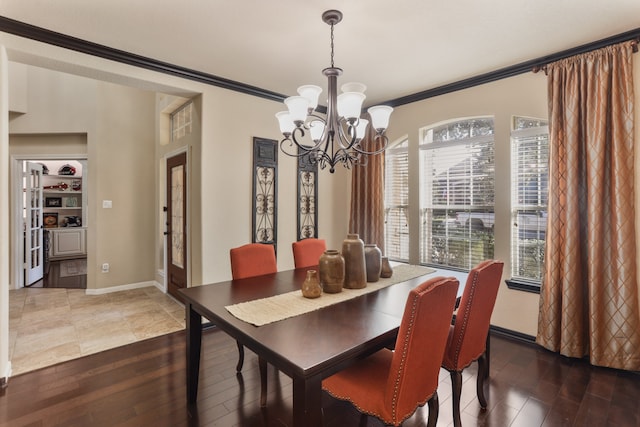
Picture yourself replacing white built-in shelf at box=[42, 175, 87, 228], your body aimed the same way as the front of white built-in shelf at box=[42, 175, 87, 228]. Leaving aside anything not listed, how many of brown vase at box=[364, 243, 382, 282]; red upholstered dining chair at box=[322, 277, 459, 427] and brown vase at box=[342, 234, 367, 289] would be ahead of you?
3

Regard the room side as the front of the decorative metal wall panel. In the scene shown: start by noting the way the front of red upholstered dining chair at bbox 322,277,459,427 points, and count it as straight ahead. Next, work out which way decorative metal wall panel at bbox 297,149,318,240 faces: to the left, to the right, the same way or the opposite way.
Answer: the opposite way

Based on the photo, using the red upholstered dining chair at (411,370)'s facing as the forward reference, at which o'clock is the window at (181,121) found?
The window is roughly at 12 o'clock from the red upholstered dining chair.

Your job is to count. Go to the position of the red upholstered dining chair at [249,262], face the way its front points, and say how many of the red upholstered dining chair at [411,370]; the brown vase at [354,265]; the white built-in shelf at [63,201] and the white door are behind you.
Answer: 2

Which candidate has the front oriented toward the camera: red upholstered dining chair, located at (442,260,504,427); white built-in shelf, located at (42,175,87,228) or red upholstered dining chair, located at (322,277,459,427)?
the white built-in shelf

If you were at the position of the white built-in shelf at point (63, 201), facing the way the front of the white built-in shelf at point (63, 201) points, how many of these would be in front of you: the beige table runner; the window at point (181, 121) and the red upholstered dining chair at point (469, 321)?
3

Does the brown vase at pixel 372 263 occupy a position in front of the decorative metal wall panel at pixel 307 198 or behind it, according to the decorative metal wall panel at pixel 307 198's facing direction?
in front

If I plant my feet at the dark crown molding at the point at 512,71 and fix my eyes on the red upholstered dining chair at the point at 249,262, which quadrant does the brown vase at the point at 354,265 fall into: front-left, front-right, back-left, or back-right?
front-left

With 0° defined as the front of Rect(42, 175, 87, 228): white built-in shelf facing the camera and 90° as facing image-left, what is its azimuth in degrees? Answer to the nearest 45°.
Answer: approximately 0°

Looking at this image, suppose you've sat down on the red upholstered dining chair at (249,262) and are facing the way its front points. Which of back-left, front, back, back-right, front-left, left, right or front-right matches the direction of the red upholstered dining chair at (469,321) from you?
front

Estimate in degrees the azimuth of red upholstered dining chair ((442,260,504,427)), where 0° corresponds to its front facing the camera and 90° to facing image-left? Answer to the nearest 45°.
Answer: approximately 135°

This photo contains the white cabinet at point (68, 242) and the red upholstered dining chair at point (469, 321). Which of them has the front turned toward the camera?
the white cabinet

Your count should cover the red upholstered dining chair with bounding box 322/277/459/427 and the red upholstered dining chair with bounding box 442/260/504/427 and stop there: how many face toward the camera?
0

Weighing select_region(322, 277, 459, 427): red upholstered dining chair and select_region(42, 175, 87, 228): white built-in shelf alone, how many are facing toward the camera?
1

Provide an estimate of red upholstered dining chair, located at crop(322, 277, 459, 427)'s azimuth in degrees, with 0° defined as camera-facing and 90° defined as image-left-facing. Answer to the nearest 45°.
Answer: approximately 135°

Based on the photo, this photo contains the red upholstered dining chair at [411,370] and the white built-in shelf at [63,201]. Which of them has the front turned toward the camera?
the white built-in shelf

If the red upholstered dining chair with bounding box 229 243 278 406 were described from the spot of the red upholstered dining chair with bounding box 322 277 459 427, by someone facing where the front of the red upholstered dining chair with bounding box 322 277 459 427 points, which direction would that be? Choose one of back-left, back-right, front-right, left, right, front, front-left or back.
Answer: front

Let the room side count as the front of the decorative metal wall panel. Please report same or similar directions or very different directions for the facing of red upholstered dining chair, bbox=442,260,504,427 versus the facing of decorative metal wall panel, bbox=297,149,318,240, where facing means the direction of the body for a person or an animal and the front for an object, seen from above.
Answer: very different directions

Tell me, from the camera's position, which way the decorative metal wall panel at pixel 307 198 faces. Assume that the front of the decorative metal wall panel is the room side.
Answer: facing the viewer and to the right of the viewer

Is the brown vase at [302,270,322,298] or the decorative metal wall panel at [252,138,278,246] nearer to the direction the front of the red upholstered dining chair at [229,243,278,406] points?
the brown vase
